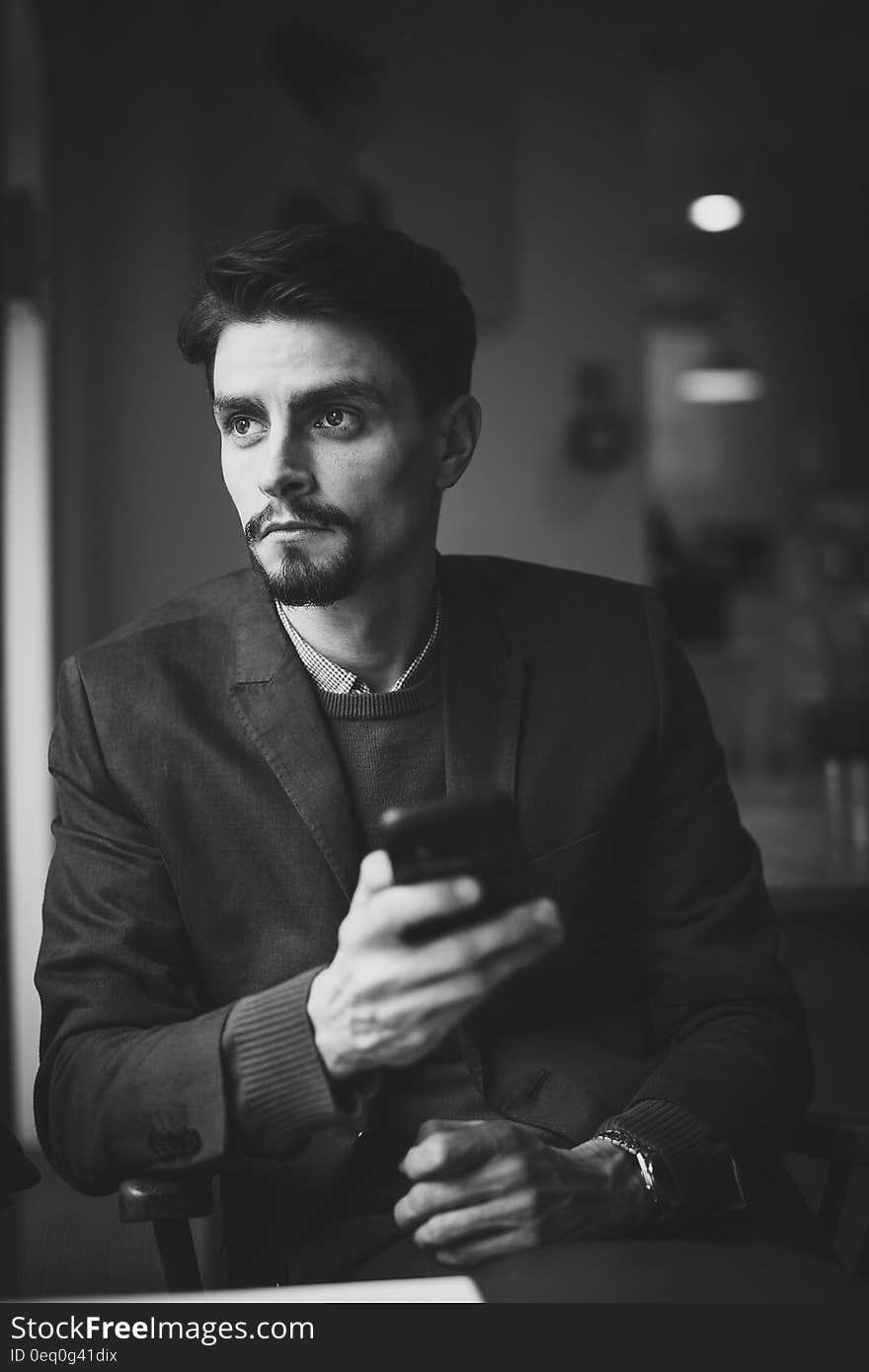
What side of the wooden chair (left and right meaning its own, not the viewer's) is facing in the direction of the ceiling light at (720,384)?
back

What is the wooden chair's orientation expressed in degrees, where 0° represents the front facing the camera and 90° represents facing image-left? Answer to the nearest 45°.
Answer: approximately 0°

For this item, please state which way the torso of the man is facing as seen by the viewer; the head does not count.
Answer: toward the camera

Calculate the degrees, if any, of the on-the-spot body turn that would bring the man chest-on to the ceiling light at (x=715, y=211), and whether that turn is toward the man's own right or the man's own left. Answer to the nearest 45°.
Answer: approximately 180°

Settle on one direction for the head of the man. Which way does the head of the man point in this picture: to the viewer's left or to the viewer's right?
to the viewer's left

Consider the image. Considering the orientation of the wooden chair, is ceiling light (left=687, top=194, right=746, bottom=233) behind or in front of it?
behind

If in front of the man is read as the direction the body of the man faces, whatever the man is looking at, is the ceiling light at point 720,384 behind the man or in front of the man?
behind
